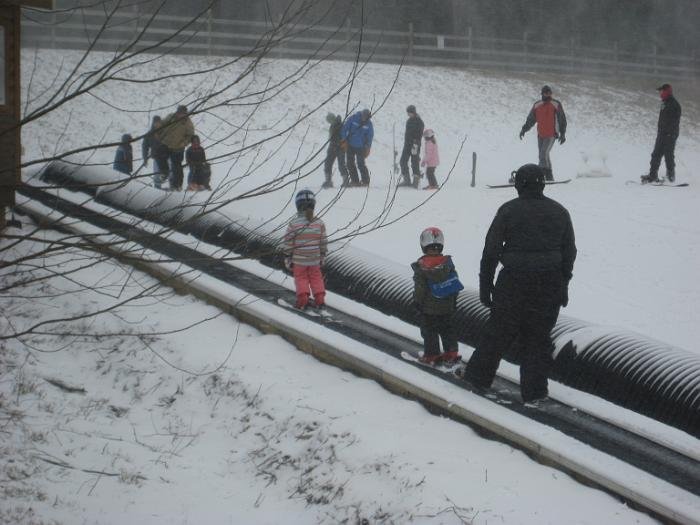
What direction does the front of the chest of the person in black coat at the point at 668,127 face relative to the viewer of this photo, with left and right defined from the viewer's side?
facing to the left of the viewer

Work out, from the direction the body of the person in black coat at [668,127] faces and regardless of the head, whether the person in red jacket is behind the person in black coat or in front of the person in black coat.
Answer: in front

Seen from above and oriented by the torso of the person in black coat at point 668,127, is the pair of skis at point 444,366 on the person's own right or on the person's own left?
on the person's own left

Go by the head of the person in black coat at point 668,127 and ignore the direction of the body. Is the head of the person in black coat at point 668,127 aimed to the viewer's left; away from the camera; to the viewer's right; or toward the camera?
to the viewer's left

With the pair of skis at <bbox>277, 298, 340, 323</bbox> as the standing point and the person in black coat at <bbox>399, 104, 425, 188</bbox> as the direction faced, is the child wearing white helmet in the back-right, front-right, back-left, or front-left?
back-right
